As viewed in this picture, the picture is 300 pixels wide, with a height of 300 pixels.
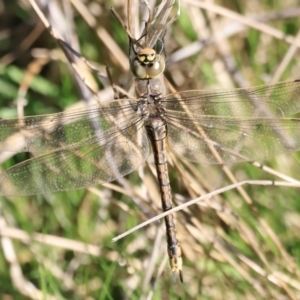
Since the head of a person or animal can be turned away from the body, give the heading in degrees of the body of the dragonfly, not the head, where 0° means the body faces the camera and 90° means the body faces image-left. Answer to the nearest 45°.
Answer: approximately 180°
